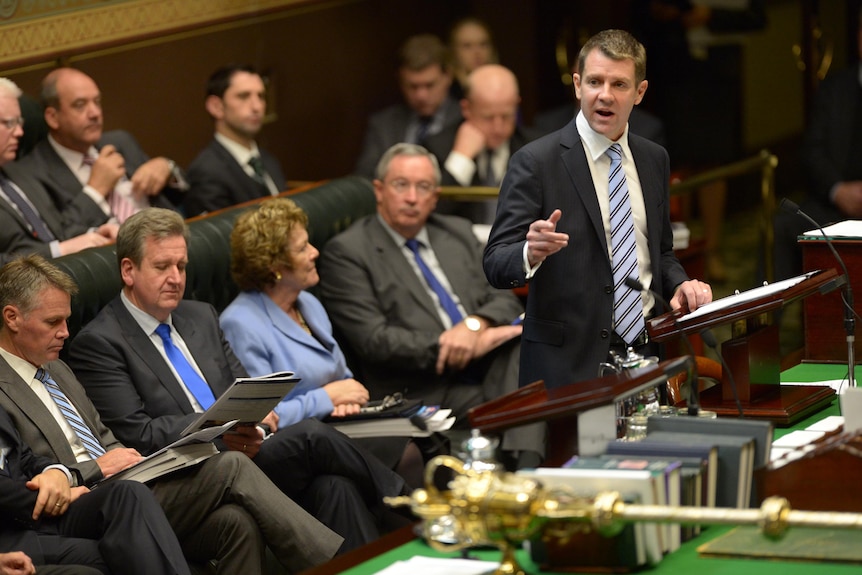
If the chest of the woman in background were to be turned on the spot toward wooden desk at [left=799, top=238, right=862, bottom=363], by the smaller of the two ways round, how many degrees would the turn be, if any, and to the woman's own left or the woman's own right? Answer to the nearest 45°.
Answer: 0° — they already face it

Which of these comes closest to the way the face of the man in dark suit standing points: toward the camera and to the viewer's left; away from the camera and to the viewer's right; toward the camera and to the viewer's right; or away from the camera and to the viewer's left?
toward the camera and to the viewer's left

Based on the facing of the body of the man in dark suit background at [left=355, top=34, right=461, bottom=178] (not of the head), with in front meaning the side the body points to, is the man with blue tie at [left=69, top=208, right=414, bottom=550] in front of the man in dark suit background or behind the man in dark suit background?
in front

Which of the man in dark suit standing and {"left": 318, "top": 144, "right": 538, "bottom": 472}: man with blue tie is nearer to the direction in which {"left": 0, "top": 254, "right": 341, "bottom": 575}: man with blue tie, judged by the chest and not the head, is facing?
the man in dark suit standing

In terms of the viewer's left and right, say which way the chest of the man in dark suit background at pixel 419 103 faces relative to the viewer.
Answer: facing the viewer

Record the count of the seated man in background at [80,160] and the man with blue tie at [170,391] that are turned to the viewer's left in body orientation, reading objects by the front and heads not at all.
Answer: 0

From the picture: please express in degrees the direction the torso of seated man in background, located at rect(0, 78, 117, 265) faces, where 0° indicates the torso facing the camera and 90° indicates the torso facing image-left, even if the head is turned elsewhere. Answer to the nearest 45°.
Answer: approximately 315°

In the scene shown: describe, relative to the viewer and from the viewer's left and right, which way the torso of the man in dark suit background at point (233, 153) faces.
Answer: facing the viewer and to the right of the viewer
